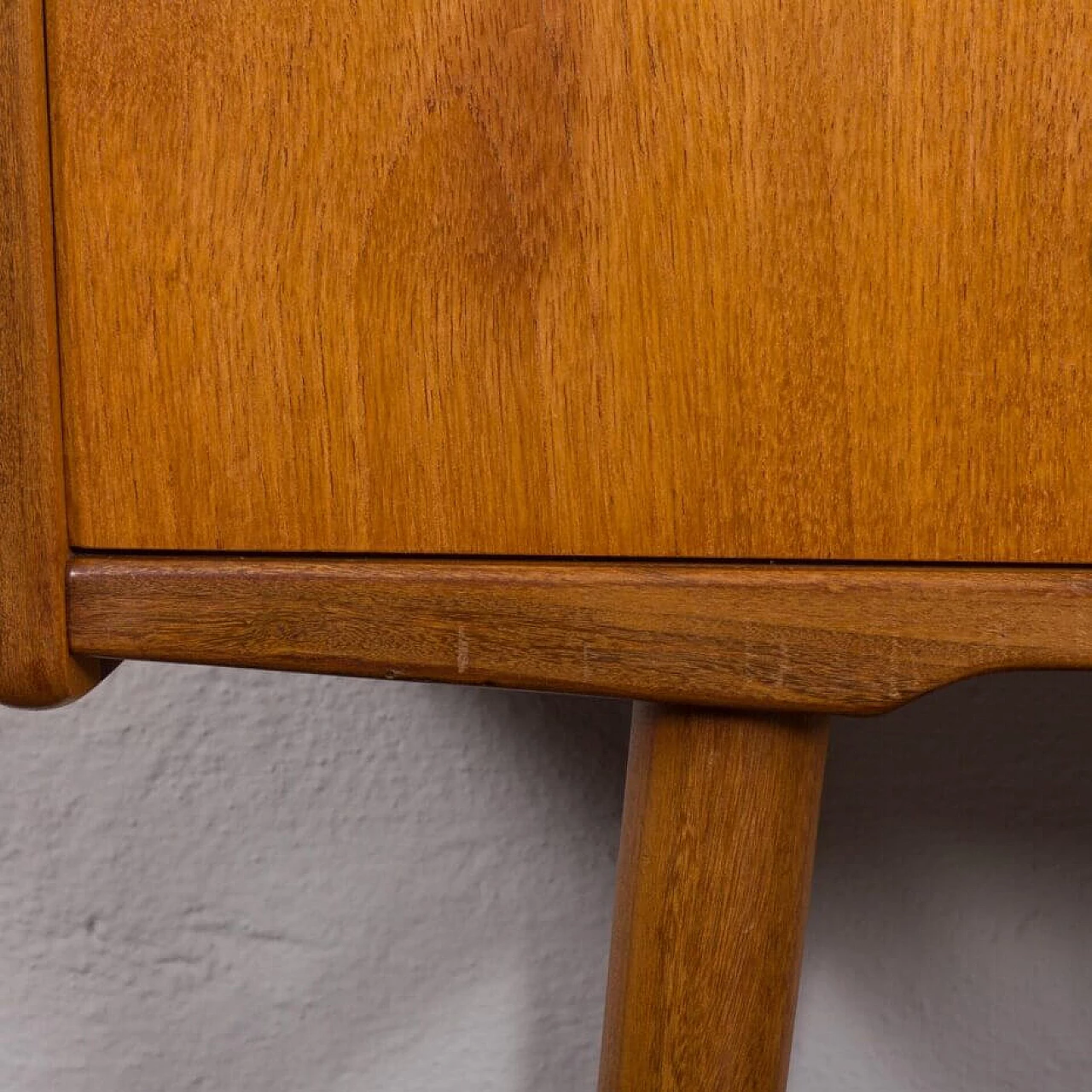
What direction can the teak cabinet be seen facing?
toward the camera
